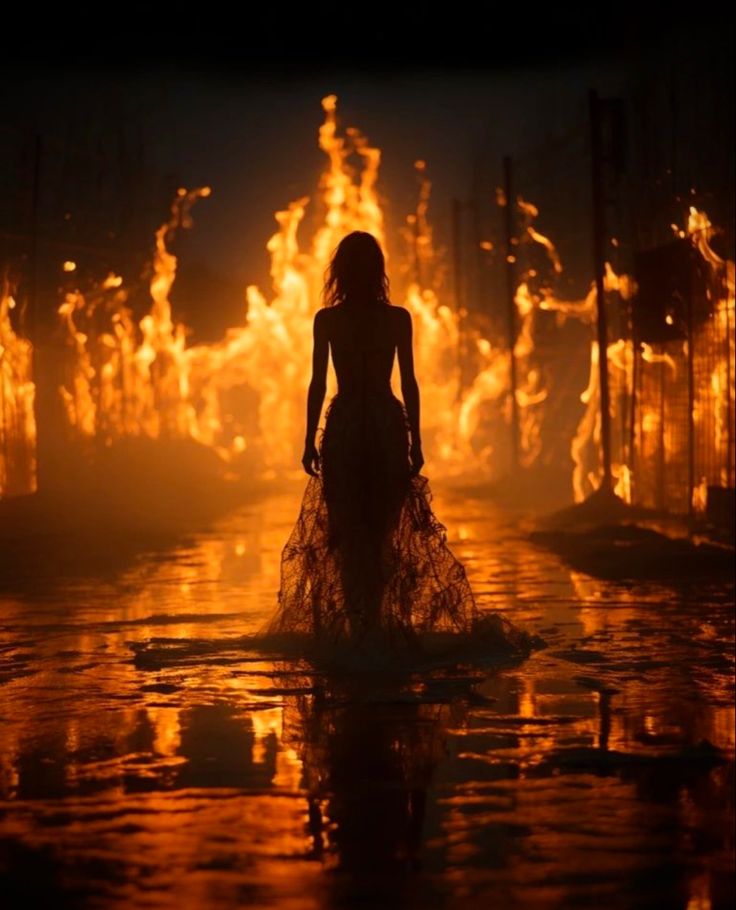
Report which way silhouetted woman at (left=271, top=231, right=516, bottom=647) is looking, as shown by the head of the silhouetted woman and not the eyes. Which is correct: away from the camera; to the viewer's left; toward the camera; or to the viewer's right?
away from the camera

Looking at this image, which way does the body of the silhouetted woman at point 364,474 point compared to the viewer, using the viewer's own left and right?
facing away from the viewer

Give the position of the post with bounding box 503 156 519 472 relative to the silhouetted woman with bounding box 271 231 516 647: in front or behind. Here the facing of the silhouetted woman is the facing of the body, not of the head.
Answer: in front

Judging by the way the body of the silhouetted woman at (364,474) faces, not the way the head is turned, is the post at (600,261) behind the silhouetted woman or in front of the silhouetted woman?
in front
